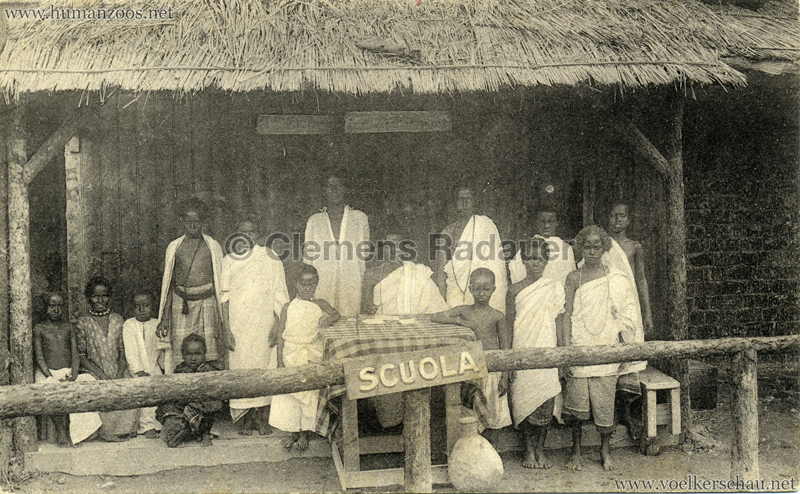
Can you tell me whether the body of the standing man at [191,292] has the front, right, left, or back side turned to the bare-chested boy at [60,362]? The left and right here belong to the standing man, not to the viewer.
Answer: right

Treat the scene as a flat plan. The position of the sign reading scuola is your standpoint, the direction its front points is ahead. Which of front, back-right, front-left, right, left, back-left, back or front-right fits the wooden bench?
back-left

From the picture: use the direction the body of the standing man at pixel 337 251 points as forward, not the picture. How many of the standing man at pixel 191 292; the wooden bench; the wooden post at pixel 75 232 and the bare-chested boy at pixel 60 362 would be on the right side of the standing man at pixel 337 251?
3

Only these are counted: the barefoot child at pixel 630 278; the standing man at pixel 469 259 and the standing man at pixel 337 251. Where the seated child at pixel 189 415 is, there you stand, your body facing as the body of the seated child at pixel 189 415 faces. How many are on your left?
3

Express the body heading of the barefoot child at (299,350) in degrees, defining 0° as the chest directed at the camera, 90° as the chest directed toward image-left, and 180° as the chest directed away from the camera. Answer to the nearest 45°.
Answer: approximately 0°

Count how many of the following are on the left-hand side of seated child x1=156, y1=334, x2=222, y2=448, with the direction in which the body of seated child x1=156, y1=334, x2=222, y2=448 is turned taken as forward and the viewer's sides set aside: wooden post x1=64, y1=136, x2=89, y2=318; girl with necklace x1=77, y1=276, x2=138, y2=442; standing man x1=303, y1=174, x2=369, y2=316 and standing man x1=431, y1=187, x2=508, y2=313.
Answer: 2

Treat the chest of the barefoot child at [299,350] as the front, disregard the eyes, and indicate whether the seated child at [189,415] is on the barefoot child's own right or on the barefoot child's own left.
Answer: on the barefoot child's own right

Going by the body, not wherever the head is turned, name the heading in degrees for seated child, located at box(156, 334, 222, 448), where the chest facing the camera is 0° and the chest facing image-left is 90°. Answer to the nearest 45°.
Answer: approximately 0°
